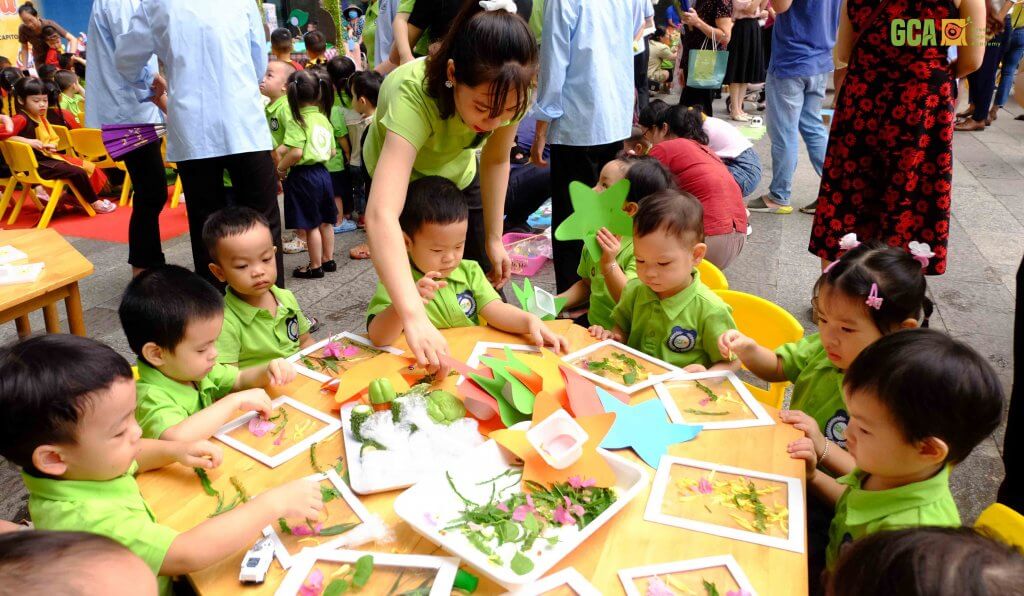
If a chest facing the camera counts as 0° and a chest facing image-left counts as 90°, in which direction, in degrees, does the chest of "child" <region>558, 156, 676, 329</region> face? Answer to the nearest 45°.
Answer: approximately 45°

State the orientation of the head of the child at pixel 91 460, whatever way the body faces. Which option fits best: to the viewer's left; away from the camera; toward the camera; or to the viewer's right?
to the viewer's right

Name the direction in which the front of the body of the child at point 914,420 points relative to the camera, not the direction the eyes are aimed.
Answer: to the viewer's left

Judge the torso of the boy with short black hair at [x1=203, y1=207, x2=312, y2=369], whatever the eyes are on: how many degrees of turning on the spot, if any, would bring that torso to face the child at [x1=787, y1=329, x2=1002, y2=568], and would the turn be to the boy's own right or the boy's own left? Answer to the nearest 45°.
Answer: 0° — they already face them

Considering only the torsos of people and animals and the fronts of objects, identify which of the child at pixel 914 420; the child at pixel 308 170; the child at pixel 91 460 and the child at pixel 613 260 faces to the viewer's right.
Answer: the child at pixel 91 460

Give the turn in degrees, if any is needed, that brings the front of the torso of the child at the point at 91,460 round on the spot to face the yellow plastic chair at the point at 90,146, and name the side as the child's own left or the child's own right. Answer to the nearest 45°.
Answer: approximately 90° to the child's own left

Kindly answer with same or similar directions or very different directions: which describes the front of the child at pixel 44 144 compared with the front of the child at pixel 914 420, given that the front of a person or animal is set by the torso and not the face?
very different directions

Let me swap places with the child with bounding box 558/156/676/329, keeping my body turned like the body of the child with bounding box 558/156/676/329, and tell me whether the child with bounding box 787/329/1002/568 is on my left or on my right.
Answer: on my left
